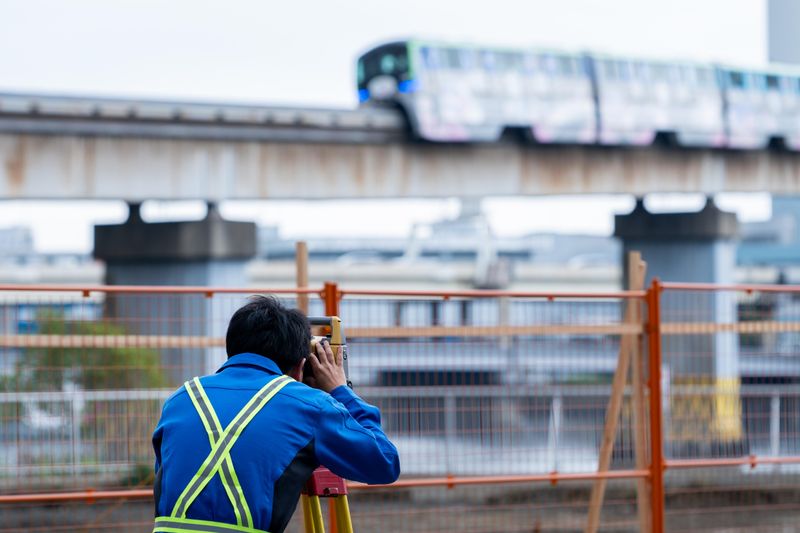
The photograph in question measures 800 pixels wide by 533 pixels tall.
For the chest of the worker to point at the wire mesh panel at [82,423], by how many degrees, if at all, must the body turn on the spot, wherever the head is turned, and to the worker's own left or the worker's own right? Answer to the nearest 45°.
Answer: approximately 45° to the worker's own left

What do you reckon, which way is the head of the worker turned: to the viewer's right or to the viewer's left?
to the viewer's right

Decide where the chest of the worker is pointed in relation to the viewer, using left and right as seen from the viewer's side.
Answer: facing away from the viewer and to the right of the viewer

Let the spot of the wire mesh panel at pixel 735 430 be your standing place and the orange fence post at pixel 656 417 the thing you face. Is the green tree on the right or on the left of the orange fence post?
right

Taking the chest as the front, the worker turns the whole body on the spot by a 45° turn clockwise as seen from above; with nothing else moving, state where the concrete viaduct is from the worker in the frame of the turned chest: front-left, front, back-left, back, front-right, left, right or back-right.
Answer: left

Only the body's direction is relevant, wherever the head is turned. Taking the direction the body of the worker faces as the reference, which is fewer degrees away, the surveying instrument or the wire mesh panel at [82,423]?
the surveying instrument

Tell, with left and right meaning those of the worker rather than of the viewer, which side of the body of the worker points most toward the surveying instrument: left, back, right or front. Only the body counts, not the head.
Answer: front

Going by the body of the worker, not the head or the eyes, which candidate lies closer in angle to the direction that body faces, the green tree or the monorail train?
the monorail train

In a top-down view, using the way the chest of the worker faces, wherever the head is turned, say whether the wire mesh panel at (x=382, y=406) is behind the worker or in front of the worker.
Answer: in front

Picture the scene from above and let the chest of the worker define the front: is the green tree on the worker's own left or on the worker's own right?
on the worker's own left
